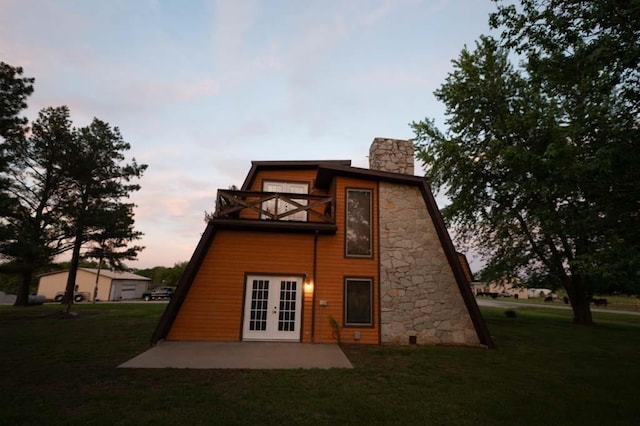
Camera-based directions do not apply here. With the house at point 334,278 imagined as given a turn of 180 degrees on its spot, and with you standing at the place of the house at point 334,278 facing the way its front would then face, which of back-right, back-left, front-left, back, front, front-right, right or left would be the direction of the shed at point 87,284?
front-left

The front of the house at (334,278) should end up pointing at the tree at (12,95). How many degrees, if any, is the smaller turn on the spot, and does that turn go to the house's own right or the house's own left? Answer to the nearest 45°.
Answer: approximately 90° to the house's own right

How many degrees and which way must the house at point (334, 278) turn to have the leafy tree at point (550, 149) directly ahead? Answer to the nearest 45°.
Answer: approximately 90° to its left

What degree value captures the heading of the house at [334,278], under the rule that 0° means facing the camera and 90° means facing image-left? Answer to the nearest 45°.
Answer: approximately 0°

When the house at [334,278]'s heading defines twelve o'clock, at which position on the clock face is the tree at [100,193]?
The tree is roughly at 4 o'clock from the house.
